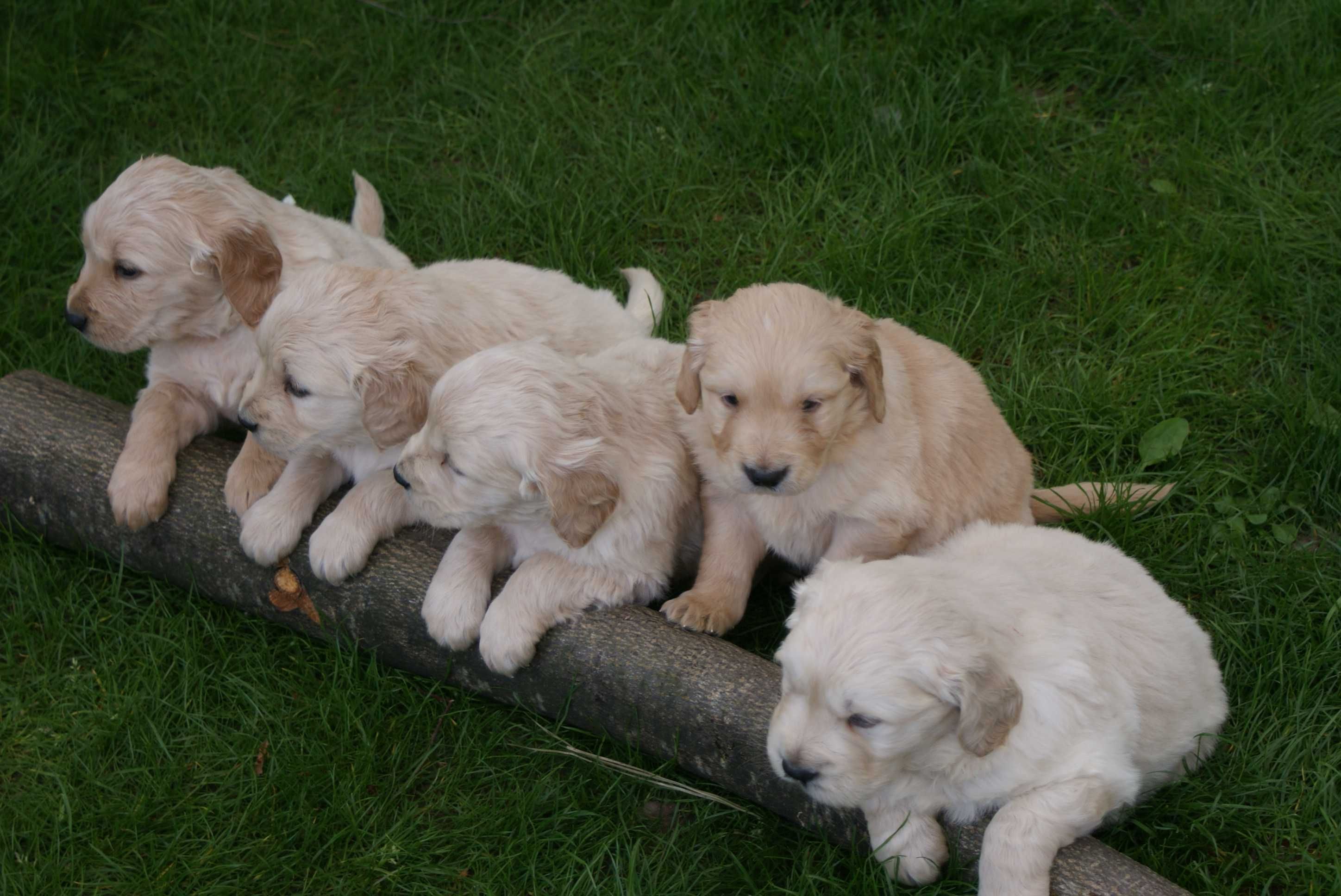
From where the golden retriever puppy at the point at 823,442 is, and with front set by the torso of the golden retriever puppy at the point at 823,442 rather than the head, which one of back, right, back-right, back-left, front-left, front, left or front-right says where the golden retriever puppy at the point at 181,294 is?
front-right

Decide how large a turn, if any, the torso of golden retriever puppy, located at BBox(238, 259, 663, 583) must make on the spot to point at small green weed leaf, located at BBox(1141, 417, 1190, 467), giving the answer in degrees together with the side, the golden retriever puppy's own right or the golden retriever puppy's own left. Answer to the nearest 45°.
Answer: approximately 135° to the golden retriever puppy's own left

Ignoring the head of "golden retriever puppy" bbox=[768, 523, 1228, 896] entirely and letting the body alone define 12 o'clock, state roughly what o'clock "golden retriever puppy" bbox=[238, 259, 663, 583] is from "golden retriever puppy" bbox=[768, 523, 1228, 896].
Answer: "golden retriever puppy" bbox=[238, 259, 663, 583] is roughly at 2 o'clock from "golden retriever puppy" bbox=[768, 523, 1228, 896].

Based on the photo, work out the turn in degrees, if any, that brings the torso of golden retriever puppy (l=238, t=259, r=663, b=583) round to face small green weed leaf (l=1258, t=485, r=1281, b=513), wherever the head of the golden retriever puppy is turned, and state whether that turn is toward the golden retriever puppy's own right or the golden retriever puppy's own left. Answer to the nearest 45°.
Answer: approximately 135° to the golden retriever puppy's own left

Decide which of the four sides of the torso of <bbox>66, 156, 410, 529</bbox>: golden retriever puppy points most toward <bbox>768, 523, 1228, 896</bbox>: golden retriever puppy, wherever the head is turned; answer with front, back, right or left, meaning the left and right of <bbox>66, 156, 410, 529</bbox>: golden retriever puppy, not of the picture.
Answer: left

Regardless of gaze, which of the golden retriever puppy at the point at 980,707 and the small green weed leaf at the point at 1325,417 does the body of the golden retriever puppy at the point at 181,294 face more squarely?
the golden retriever puppy

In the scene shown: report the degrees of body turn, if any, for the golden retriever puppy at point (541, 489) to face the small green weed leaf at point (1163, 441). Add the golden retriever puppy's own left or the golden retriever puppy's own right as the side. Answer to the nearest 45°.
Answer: approximately 135° to the golden retriever puppy's own left

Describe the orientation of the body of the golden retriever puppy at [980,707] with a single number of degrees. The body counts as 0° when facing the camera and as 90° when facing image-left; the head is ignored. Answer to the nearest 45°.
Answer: approximately 45°
